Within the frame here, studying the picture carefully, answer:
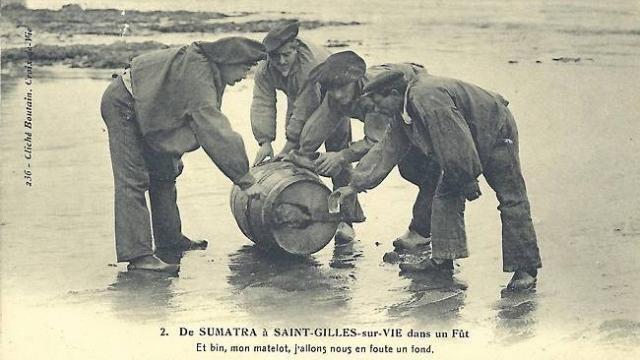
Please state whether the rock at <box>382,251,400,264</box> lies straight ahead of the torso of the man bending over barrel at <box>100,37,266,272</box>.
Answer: yes

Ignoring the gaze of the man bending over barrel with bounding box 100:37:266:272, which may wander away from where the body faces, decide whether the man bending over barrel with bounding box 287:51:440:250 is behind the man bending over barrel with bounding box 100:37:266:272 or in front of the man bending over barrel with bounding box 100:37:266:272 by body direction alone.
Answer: in front

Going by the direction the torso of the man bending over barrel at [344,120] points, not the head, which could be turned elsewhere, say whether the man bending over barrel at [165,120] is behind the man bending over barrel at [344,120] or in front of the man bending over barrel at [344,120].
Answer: in front

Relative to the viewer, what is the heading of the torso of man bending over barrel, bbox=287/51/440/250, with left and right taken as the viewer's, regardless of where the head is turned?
facing the viewer and to the left of the viewer

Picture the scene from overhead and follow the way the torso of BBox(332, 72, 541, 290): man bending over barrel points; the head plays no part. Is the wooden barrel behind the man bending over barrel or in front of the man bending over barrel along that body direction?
in front

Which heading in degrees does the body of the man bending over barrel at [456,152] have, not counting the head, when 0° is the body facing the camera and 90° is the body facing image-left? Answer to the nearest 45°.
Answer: approximately 90°

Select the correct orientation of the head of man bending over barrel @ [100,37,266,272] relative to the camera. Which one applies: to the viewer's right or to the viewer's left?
to the viewer's right

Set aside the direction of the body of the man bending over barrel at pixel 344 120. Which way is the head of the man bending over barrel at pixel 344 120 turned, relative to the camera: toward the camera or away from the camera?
toward the camera

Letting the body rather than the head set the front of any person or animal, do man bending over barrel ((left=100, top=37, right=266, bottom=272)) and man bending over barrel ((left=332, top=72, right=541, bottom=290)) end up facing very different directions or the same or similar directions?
very different directions

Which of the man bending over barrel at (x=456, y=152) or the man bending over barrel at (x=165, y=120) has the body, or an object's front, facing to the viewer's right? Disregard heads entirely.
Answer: the man bending over barrel at (x=165, y=120)

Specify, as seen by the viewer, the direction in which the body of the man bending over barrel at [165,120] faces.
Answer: to the viewer's right

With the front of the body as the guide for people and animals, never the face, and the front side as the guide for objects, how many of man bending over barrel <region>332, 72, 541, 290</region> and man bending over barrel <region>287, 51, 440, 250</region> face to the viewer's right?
0
